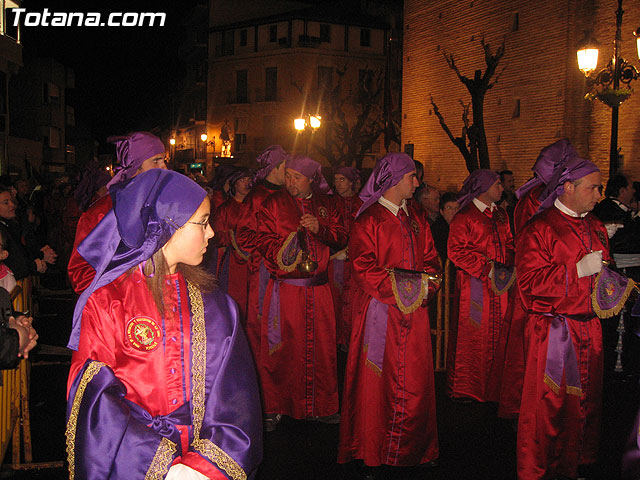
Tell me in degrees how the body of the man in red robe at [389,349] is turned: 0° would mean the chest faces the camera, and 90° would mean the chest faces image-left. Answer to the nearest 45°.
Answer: approximately 315°

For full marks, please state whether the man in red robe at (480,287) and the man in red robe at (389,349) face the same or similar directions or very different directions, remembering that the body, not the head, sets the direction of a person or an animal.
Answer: same or similar directions

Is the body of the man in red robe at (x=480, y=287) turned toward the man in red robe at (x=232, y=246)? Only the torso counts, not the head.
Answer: no

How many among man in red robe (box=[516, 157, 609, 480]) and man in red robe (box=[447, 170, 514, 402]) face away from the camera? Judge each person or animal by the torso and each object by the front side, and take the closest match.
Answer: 0

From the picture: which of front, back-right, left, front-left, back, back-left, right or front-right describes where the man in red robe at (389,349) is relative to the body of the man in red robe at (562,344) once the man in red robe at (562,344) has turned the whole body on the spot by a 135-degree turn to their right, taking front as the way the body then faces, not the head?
front

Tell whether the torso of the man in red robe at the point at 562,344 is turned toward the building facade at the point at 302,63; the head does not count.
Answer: no

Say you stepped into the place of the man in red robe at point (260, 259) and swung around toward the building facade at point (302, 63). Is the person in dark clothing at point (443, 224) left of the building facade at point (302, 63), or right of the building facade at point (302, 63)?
right

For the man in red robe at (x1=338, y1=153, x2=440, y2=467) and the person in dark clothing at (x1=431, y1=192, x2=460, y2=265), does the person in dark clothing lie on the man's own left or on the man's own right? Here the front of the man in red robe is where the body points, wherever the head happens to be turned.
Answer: on the man's own left

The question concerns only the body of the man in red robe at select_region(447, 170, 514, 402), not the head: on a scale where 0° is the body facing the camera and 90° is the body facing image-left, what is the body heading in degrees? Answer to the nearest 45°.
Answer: approximately 315°

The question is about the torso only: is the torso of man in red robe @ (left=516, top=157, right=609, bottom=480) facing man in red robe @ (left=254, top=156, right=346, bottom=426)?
no

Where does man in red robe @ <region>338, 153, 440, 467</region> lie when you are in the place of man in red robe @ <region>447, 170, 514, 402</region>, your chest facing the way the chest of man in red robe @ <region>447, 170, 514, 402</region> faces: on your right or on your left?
on your right

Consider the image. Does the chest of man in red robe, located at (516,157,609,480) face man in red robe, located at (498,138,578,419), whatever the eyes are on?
no
